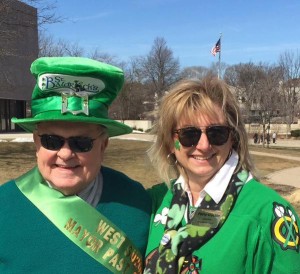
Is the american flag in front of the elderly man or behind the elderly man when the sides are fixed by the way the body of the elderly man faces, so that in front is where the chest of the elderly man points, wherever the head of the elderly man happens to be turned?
behind

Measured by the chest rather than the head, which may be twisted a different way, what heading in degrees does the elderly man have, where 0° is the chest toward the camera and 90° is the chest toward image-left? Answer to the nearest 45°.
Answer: approximately 0°
